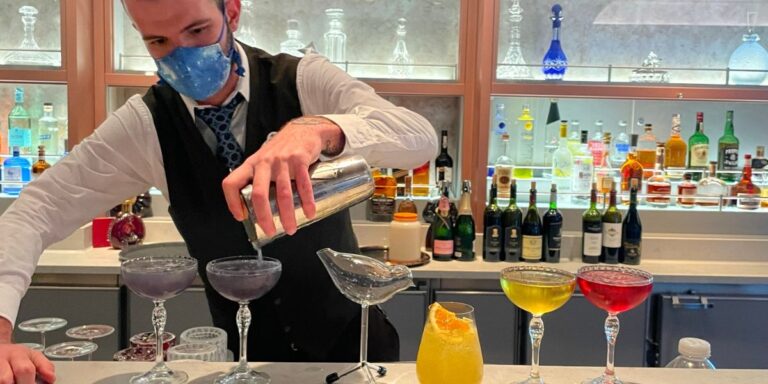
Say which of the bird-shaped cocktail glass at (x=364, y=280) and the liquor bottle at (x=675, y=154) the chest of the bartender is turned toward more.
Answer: the bird-shaped cocktail glass

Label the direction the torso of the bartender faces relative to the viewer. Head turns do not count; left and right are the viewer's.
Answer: facing the viewer

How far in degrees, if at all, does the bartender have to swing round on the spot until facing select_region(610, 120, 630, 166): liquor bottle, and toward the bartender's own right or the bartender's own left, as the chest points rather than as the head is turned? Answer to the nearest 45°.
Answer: approximately 135° to the bartender's own left

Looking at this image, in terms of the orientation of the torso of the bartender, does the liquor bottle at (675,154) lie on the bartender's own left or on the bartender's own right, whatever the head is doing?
on the bartender's own left

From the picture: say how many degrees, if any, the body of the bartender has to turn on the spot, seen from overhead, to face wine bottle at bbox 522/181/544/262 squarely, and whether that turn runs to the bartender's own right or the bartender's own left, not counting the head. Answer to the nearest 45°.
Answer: approximately 135° to the bartender's own left

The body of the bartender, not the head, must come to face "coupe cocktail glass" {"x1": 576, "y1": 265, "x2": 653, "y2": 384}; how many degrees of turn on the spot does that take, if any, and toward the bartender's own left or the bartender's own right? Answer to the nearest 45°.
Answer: approximately 45° to the bartender's own left

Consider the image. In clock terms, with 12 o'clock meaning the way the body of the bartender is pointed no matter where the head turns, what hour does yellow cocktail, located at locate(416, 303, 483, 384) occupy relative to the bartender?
The yellow cocktail is roughly at 11 o'clock from the bartender.

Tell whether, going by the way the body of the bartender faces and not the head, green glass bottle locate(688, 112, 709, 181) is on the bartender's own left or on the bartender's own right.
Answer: on the bartender's own left

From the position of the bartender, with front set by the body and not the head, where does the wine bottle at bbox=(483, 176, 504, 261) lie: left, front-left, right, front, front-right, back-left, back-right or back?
back-left

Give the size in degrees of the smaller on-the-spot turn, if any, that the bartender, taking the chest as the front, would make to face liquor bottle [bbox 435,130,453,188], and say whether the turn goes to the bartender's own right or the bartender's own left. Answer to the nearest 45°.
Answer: approximately 135° to the bartender's own left

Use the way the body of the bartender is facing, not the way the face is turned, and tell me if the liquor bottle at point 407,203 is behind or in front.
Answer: behind

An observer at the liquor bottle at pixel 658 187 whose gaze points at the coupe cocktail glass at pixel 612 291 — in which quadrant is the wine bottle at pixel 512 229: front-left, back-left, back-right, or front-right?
front-right

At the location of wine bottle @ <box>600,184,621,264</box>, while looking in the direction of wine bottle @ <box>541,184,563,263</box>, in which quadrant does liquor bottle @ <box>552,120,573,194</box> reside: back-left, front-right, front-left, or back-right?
front-right

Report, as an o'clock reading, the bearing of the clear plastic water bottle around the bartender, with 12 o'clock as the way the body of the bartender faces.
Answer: The clear plastic water bottle is roughly at 10 o'clock from the bartender.

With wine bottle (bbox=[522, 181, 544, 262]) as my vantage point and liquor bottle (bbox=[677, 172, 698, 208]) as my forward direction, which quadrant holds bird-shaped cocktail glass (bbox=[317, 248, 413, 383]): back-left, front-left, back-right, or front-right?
back-right

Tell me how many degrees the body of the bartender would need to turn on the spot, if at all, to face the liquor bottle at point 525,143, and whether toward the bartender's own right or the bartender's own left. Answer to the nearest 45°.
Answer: approximately 135° to the bartender's own left

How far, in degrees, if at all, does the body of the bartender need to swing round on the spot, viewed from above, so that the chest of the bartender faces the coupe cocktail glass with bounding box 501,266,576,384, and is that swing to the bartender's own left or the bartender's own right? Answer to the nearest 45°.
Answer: approximately 45° to the bartender's own left
